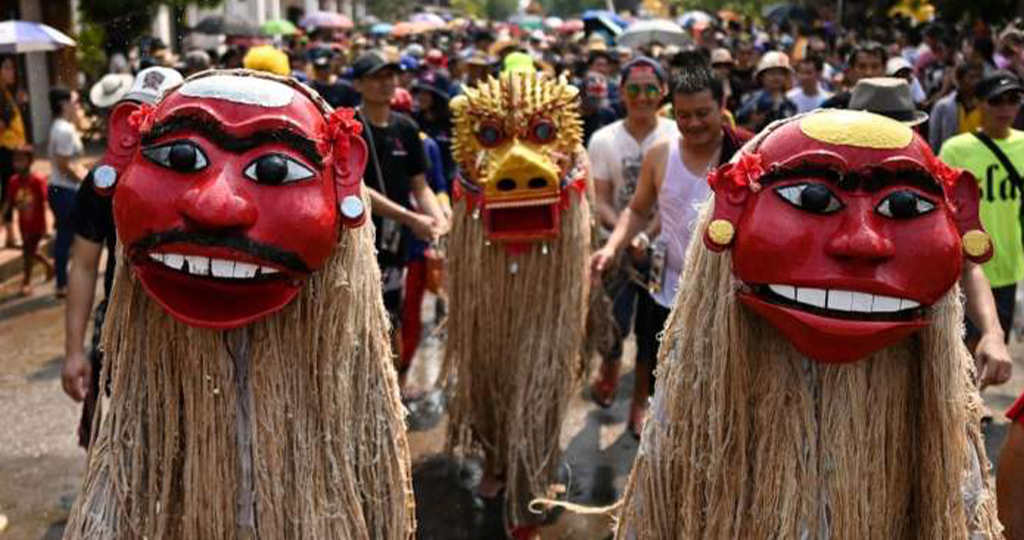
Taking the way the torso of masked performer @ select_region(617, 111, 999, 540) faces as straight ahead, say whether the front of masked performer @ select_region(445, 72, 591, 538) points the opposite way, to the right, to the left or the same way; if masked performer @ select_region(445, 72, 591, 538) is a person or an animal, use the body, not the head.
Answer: the same way

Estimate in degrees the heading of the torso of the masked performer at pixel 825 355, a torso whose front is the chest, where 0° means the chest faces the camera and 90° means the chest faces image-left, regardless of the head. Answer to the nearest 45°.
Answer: approximately 0°

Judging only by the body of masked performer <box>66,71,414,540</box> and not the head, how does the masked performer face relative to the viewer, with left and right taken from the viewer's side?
facing the viewer

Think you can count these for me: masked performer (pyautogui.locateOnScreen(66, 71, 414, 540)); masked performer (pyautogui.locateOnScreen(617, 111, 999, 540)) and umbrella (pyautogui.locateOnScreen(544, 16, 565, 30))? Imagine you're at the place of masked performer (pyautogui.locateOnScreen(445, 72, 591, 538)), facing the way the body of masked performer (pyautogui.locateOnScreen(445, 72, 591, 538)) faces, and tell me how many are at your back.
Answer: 1

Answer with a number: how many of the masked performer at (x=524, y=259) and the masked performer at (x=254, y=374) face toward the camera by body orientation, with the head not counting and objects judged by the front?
2

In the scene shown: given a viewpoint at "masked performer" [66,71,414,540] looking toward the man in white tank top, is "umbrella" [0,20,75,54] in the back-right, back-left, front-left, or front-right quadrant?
front-left

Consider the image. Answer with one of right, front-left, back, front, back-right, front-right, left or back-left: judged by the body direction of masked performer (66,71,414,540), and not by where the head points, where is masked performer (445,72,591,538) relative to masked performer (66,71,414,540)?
back-left

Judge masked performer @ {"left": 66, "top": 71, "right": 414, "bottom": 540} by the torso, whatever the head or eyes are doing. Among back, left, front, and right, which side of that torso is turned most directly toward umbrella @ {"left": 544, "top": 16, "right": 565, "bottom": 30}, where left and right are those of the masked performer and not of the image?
back

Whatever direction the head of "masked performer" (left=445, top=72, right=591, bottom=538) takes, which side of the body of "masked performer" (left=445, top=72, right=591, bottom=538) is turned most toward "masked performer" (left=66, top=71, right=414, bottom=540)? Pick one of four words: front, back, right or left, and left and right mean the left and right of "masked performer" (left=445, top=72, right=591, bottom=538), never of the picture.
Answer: front

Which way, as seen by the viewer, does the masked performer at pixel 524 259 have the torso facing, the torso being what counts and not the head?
toward the camera

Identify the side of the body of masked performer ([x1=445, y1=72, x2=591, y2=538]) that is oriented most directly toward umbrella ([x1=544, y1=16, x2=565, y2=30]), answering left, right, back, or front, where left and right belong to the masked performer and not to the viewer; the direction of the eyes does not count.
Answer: back

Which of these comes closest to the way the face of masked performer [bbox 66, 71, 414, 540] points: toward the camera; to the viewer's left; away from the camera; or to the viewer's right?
toward the camera

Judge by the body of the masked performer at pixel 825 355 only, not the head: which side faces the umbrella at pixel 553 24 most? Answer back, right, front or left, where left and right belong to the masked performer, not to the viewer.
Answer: back

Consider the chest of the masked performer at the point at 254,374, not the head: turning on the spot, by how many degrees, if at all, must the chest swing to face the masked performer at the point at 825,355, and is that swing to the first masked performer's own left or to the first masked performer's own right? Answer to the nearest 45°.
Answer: approximately 90° to the first masked performer's own left

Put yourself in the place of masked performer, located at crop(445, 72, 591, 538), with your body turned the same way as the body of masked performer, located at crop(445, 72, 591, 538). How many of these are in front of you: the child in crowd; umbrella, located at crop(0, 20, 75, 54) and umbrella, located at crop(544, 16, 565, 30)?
0

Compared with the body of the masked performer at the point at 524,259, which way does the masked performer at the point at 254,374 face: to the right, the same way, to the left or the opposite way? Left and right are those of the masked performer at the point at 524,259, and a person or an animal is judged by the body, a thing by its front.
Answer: the same way

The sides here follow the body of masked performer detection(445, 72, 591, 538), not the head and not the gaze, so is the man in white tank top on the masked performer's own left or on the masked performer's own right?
on the masked performer's own left
